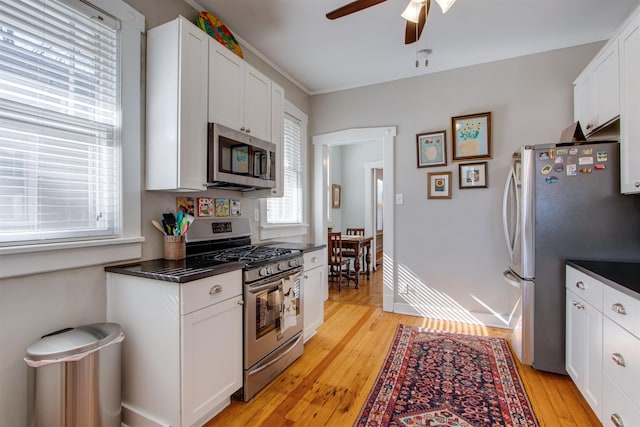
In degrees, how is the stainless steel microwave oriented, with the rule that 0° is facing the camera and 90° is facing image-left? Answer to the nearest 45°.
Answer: approximately 315°

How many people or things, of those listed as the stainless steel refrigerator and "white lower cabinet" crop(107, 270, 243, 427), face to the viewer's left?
1

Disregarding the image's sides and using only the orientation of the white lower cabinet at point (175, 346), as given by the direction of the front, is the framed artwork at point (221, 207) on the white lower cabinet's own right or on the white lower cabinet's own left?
on the white lower cabinet's own left

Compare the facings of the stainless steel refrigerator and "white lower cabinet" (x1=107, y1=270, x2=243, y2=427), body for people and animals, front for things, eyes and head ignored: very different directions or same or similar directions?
very different directions

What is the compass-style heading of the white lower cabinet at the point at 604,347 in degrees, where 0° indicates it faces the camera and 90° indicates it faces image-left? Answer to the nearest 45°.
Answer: approximately 45°

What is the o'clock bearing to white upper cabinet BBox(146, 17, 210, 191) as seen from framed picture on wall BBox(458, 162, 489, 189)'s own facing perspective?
The white upper cabinet is roughly at 1 o'clock from the framed picture on wall.

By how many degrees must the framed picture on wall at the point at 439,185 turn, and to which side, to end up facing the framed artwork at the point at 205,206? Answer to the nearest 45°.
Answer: approximately 45° to its right

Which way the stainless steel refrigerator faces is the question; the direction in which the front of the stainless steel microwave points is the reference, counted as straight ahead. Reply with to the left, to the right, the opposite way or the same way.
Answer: the opposite way

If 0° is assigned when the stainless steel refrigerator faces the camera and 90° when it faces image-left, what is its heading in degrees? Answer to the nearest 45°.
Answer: approximately 90°

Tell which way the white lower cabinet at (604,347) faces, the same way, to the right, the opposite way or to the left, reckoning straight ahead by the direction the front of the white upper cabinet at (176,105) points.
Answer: the opposite way

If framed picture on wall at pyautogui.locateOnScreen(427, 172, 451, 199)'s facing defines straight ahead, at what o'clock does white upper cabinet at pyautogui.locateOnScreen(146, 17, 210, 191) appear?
The white upper cabinet is roughly at 1 o'clock from the framed picture on wall.
